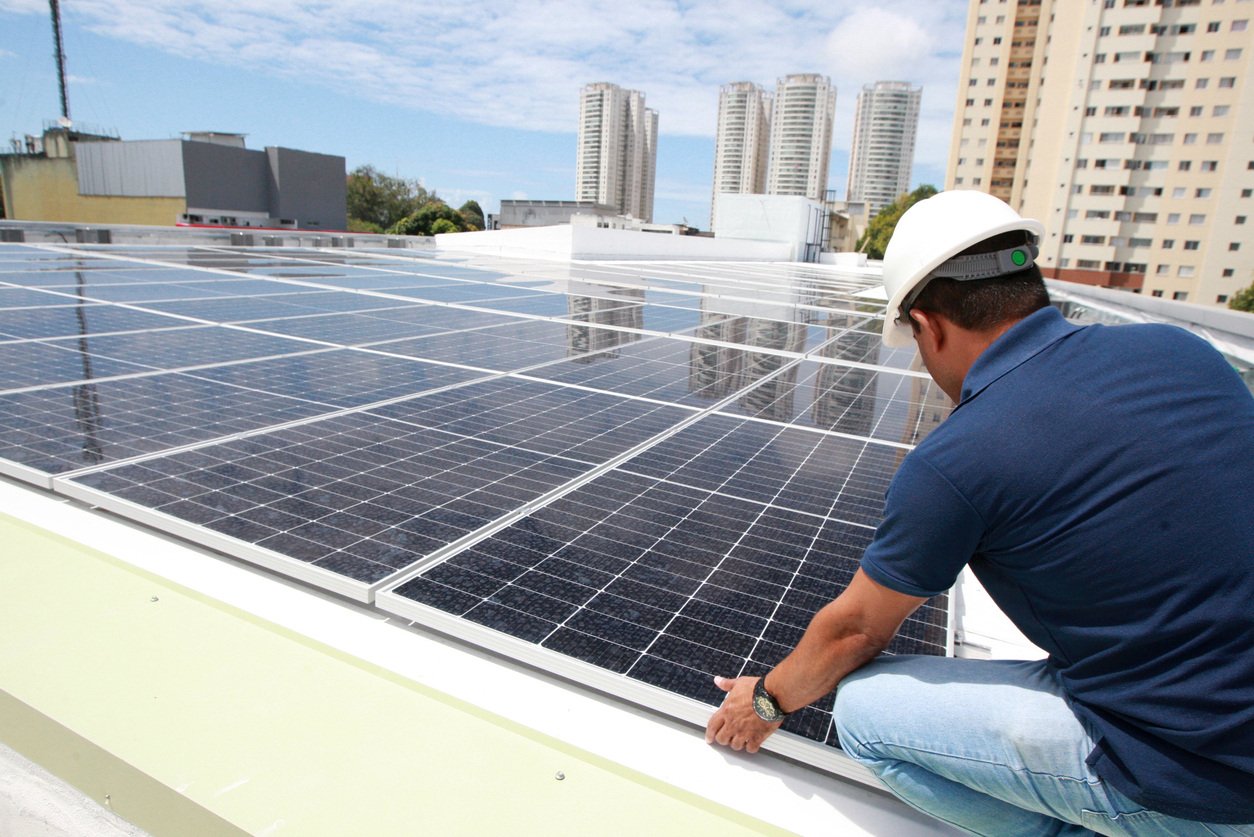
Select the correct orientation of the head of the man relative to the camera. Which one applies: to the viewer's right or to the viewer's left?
to the viewer's left

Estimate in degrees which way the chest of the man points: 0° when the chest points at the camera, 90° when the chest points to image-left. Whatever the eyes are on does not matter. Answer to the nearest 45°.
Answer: approximately 135°
